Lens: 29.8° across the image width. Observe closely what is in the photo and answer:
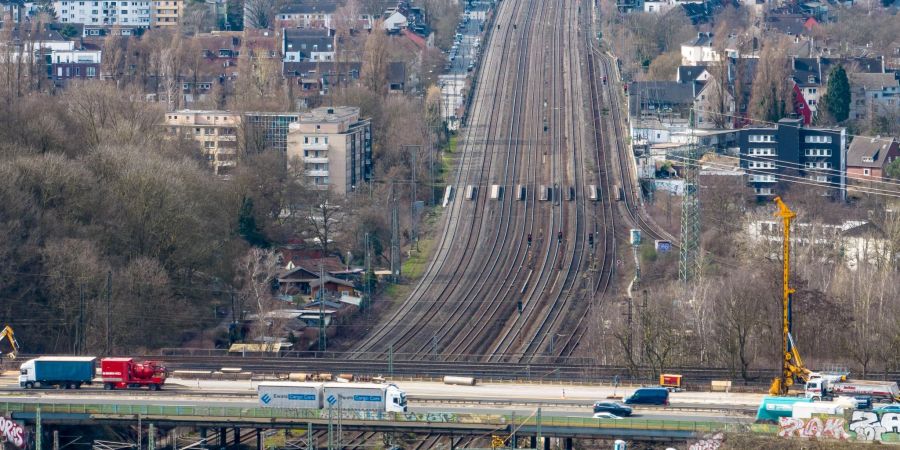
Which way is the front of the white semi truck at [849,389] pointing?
to the viewer's left

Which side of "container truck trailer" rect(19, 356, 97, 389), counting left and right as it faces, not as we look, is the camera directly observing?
left

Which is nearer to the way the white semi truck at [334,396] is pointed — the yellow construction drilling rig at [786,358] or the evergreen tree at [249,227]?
the yellow construction drilling rig

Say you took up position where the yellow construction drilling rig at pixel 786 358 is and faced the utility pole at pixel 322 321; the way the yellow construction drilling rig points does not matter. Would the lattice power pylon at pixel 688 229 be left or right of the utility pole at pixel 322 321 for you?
right

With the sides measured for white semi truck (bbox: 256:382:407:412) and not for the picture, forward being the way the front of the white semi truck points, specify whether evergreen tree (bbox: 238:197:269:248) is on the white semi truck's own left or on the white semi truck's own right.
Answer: on the white semi truck's own left
